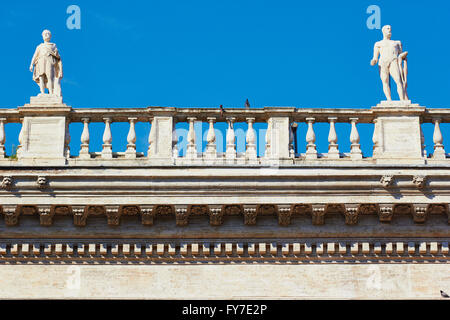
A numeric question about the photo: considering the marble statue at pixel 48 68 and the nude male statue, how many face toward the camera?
2

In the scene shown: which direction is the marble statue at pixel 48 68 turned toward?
toward the camera

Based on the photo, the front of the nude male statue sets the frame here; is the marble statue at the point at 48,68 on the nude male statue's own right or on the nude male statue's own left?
on the nude male statue's own right

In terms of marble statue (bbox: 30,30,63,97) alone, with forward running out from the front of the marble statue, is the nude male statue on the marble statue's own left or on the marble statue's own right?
on the marble statue's own left

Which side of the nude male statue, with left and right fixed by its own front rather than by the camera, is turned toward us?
front
